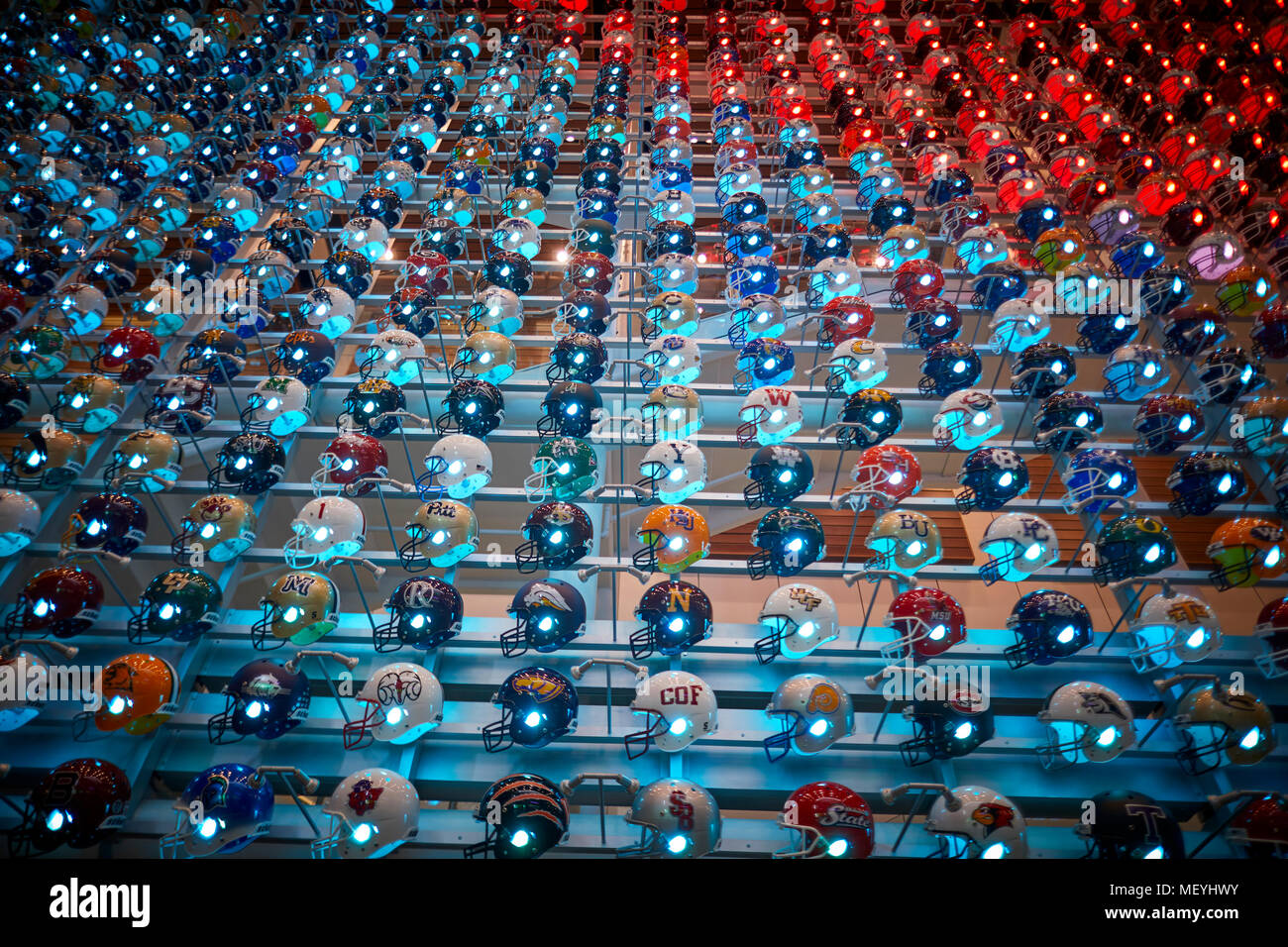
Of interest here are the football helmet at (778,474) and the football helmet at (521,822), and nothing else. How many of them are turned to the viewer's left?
2

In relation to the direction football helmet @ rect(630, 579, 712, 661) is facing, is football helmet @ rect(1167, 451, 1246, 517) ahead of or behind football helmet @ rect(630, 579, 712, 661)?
behind

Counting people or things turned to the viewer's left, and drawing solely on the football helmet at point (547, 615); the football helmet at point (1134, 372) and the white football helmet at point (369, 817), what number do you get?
3

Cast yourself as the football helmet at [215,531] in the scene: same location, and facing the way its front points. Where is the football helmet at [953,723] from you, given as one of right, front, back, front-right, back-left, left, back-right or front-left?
back-left

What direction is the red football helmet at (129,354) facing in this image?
to the viewer's left

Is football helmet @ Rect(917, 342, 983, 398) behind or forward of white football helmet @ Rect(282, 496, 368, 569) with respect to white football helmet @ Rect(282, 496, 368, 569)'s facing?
behind

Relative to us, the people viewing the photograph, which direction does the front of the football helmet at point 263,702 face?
facing to the left of the viewer

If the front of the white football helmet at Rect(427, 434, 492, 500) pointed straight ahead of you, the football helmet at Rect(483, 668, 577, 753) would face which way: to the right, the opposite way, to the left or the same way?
the same way

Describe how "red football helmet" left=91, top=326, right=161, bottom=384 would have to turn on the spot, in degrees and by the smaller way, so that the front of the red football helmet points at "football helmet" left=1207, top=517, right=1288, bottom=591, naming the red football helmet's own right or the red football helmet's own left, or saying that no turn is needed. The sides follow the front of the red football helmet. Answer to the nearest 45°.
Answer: approximately 135° to the red football helmet's own left
